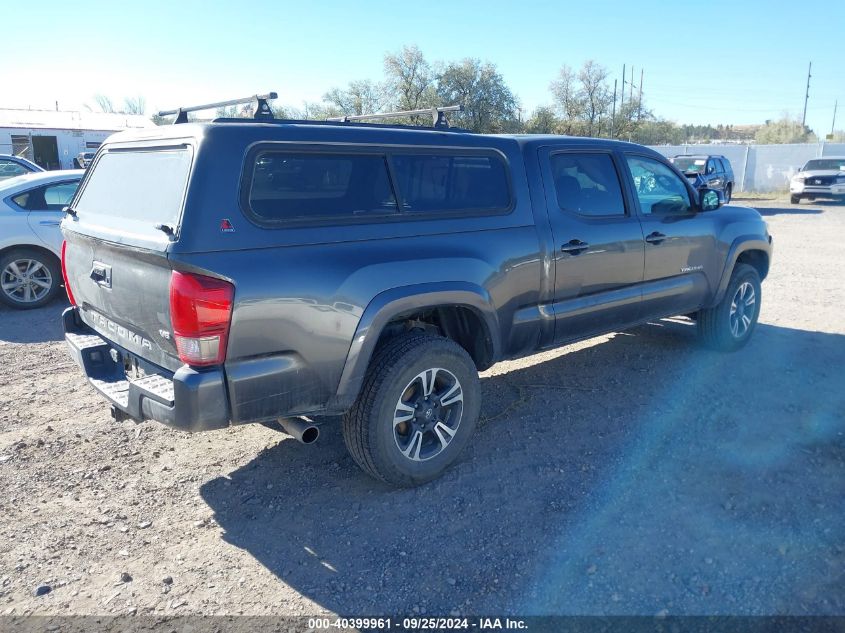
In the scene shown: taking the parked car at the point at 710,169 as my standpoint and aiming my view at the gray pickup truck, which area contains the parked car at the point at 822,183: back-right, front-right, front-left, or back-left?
back-left

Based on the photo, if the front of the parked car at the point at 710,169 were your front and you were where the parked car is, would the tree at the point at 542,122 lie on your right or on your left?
on your right

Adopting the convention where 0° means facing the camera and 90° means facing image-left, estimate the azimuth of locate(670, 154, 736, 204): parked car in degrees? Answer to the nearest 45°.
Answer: approximately 45°

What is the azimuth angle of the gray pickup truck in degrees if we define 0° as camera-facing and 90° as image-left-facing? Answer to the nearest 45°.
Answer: approximately 225°

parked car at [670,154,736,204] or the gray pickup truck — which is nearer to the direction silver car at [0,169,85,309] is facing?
the parked car

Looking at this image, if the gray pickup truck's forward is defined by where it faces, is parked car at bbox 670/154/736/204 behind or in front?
in front
